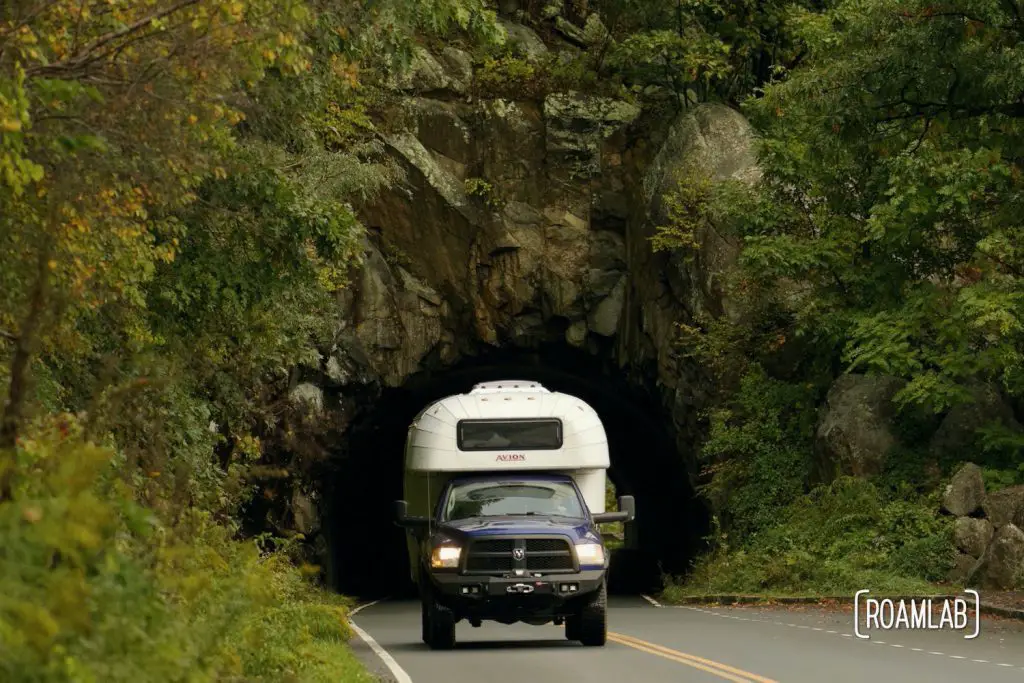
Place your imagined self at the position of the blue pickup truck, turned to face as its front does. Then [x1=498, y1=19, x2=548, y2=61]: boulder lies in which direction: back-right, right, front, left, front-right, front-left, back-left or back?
back

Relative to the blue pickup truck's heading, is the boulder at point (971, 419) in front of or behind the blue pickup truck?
behind

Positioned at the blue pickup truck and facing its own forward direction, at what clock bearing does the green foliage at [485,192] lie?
The green foliage is roughly at 6 o'clock from the blue pickup truck.

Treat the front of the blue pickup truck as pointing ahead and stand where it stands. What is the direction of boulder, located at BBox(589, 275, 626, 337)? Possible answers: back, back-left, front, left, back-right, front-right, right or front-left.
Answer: back

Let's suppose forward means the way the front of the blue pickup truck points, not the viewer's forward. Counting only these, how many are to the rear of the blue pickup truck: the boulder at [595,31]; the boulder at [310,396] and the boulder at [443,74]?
3

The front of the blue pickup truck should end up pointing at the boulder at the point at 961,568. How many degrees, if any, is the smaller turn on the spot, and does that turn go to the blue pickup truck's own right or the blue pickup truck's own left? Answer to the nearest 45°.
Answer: approximately 135° to the blue pickup truck's own left

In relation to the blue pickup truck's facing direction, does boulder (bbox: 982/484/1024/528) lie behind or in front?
behind

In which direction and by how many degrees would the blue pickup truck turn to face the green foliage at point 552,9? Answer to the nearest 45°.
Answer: approximately 180°

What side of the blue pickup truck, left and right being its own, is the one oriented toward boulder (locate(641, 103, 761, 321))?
back

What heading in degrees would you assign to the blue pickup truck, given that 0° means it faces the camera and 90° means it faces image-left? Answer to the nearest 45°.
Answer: approximately 0°
